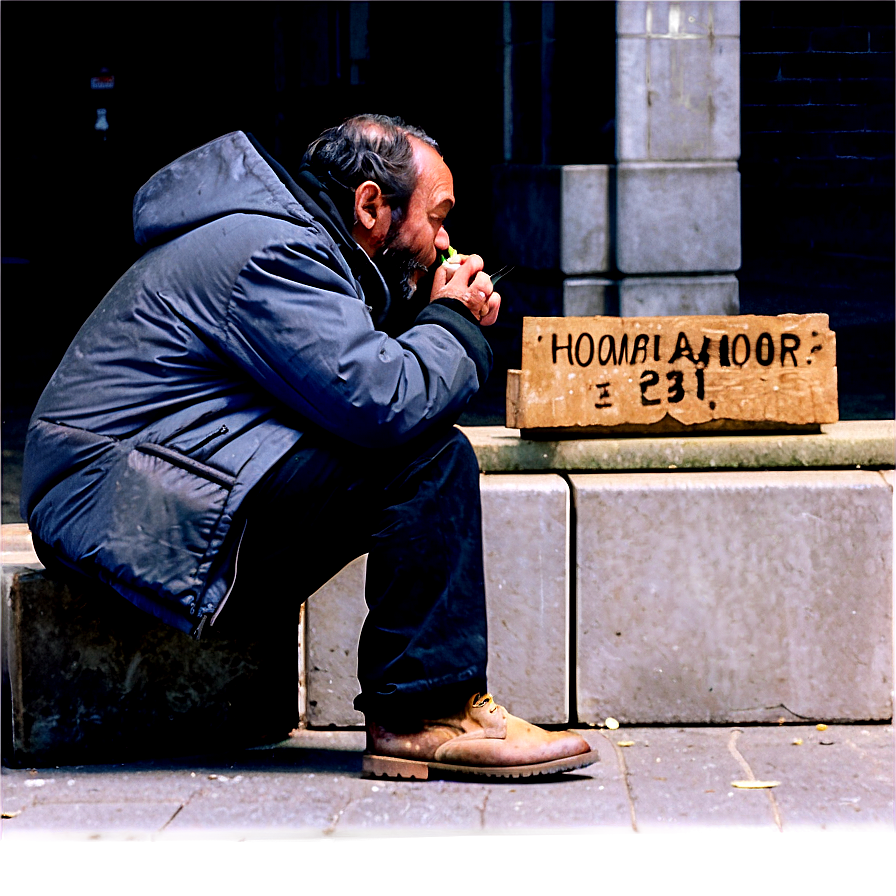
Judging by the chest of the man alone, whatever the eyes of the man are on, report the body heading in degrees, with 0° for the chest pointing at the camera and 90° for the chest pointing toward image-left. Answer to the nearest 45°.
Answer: approximately 270°

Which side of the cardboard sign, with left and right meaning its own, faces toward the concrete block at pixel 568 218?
back

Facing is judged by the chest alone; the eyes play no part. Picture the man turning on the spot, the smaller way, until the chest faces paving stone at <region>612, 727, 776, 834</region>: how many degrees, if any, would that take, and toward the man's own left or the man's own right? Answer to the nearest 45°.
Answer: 0° — they already face it

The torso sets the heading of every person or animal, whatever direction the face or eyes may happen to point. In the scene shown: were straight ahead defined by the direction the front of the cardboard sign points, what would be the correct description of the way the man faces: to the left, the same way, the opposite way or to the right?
to the left

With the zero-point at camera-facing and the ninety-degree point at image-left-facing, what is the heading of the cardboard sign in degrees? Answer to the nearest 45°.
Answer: approximately 0°

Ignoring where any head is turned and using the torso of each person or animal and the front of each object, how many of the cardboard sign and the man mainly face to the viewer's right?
1

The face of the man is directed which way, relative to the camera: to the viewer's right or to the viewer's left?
to the viewer's right

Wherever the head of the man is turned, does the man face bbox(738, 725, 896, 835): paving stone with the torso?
yes
